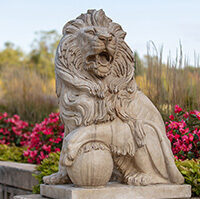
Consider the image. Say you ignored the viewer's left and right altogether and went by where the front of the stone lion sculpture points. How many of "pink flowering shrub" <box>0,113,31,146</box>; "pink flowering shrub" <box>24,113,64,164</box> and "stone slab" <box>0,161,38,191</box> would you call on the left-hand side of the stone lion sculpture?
0

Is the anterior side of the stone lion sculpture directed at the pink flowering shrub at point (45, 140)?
no

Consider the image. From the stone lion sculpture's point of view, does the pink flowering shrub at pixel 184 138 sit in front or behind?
behind

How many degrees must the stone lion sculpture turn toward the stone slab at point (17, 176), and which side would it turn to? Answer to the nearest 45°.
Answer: approximately 90° to its right

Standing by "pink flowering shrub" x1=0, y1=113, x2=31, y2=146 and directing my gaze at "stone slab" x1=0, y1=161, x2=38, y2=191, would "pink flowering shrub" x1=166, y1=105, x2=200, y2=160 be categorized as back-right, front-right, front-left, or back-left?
front-left

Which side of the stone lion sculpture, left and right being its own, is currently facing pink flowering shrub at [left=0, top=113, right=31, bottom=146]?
right

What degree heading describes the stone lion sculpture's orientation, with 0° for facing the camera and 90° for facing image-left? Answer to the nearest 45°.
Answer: approximately 45°
